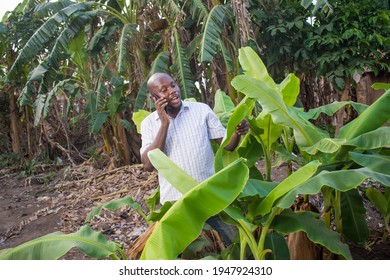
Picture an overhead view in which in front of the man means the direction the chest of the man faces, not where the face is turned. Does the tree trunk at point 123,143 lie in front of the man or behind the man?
behind

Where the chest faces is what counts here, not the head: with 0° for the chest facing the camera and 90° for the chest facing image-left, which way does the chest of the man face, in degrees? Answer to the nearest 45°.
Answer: approximately 0°
